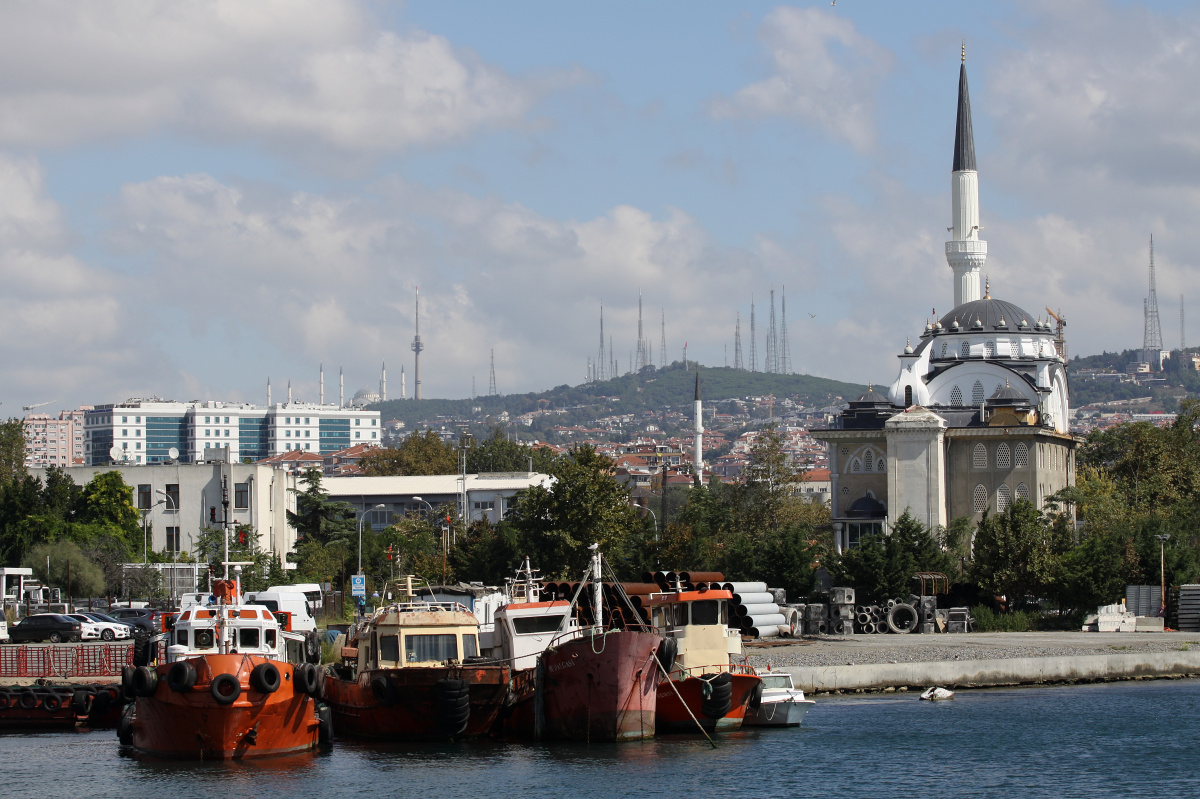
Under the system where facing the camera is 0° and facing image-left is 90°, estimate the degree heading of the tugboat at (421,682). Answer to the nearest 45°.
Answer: approximately 315°

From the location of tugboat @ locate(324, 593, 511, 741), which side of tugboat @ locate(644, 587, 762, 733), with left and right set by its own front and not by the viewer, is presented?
right

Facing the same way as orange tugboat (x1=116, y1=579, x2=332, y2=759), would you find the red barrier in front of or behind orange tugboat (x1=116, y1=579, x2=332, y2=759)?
behind

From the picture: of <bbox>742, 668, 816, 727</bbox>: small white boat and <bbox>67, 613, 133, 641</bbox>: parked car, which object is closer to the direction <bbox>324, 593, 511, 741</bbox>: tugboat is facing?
the small white boat

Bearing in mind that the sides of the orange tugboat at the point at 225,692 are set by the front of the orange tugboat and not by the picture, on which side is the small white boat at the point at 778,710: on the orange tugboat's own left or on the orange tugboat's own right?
on the orange tugboat's own left

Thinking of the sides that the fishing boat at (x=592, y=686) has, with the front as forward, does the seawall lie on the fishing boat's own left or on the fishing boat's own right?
on the fishing boat's own left

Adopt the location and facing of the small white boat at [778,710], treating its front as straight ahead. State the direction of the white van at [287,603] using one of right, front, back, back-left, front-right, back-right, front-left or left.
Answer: back
